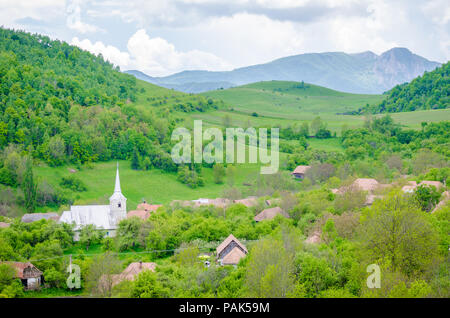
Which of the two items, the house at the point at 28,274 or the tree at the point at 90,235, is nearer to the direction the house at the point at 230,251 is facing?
the house

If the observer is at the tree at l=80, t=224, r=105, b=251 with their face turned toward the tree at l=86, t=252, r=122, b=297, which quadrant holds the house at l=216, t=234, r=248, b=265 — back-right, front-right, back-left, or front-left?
front-left

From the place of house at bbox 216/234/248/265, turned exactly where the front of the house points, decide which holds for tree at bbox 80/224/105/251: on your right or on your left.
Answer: on your right

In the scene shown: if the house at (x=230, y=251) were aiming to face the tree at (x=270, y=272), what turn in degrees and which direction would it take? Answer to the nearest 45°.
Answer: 0° — it already faces it

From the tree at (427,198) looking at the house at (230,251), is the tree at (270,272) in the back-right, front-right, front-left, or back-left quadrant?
front-left

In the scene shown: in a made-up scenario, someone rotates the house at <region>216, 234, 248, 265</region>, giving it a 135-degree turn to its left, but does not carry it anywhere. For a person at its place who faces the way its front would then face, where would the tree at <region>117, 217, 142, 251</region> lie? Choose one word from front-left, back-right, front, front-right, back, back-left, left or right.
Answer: left

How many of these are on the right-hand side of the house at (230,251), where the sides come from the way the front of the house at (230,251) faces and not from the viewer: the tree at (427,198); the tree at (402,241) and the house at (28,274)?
1

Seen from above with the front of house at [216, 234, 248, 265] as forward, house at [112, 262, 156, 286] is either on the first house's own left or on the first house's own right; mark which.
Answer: on the first house's own right

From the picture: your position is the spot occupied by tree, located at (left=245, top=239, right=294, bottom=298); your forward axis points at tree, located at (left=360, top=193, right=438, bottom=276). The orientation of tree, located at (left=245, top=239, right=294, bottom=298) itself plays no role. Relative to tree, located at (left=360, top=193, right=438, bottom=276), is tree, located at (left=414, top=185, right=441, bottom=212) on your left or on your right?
left

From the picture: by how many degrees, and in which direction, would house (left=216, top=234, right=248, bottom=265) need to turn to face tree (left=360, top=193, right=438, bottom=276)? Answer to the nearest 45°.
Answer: approximately 45° to its left

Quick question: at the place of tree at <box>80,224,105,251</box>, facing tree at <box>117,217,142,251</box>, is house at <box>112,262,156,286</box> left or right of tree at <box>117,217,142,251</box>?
right

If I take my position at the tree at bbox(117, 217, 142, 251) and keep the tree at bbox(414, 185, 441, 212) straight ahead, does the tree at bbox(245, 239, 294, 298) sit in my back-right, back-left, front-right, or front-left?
front-right

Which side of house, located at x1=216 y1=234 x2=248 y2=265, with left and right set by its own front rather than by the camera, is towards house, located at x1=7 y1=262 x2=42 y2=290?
right

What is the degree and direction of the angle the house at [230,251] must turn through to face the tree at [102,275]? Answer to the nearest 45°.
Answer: approximately 45° to its right

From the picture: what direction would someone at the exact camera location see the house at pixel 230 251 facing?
facing the viewer

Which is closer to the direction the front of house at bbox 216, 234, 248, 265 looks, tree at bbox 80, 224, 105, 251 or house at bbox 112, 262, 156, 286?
the house
